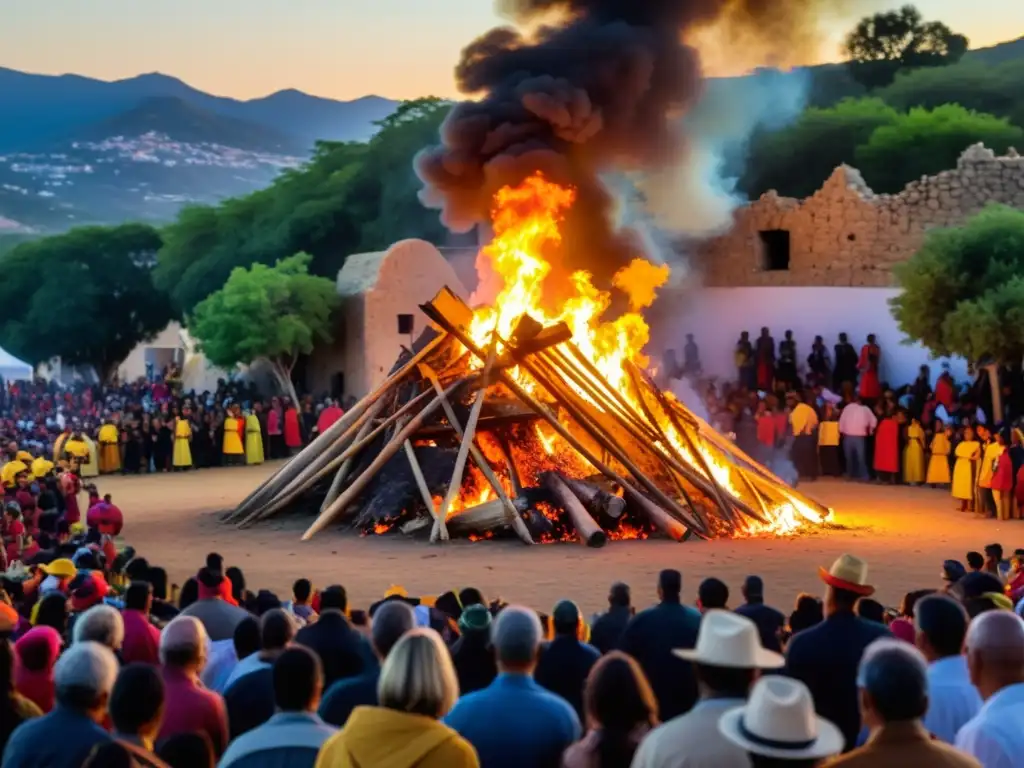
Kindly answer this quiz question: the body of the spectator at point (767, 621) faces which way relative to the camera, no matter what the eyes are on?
away from the camera

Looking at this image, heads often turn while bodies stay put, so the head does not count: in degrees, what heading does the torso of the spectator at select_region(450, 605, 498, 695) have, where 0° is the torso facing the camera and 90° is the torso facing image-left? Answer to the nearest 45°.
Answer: approximately 180°

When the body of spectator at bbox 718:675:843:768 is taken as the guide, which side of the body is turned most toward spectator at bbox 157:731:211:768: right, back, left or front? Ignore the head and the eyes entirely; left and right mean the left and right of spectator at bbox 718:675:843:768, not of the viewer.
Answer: left

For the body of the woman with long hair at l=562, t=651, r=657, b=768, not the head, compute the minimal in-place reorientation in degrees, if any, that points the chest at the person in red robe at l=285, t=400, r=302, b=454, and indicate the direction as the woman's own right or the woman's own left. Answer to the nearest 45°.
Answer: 0° — they already face them

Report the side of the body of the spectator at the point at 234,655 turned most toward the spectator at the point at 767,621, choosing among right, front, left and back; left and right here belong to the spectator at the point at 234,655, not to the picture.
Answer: right

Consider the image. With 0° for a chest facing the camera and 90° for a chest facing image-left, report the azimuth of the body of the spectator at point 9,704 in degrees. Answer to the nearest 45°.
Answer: approximately 180°

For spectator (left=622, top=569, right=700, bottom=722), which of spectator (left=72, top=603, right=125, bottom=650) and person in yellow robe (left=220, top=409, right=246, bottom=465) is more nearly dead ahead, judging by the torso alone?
the person in yellow robe

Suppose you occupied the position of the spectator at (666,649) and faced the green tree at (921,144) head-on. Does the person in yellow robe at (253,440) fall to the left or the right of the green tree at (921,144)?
left

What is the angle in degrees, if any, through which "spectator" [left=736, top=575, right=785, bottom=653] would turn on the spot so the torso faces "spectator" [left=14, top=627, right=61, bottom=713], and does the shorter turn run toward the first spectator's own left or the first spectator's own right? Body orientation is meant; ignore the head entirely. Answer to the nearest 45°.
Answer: approximately 135° to the first spectator's own left

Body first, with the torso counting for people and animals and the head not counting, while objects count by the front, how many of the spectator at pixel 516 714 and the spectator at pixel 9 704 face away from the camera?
2

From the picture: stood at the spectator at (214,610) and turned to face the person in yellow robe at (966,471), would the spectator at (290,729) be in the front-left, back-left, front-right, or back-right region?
back-right

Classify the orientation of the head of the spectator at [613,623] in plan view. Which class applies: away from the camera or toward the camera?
away from the camera

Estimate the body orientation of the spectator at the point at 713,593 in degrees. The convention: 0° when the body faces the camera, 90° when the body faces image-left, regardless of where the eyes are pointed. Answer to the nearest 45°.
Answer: approximately 180°

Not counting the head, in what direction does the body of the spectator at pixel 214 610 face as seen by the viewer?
away from the camera

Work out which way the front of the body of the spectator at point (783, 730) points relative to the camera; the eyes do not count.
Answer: away from the camera

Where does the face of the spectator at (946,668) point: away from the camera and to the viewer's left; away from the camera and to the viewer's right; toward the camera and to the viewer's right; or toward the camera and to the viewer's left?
away from the camera and to the viewer's left
